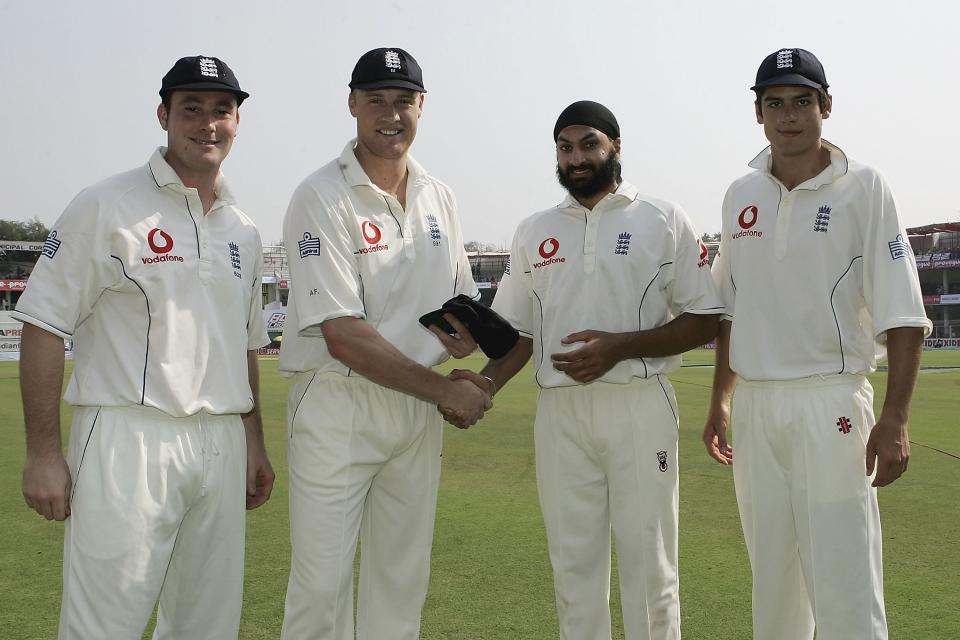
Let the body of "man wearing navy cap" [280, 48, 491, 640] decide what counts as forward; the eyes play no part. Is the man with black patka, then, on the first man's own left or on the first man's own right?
on the first man's own left

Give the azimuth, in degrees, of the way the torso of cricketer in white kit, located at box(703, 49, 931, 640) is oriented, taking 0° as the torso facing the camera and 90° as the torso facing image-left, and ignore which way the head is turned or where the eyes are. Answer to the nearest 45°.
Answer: approximately 45°

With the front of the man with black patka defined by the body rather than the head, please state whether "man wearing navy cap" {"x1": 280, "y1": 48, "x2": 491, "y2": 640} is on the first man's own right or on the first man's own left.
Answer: on the first man's own right

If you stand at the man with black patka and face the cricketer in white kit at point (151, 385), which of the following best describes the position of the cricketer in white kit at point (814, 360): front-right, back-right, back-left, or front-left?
back-left

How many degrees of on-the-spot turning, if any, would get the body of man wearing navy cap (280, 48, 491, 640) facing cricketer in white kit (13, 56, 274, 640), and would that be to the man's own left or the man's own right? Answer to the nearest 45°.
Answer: approximately 135° to the man's own right

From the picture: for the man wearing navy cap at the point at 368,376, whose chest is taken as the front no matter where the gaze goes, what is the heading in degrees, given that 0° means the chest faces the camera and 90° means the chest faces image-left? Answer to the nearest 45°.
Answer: approximately 315°
